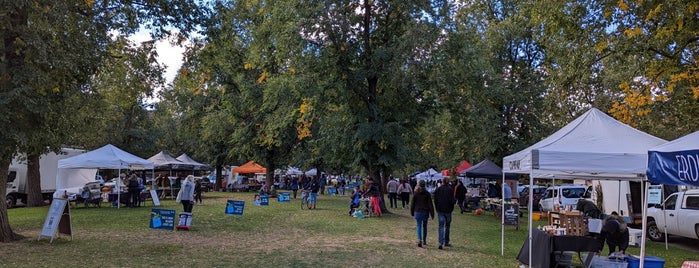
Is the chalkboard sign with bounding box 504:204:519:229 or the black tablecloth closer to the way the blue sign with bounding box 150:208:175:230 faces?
the black tablecloth

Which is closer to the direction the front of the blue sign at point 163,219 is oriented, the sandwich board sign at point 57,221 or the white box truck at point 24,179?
the sandwich board sign

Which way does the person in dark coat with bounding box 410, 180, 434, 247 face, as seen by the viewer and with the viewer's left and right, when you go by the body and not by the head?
facing away from the viewer

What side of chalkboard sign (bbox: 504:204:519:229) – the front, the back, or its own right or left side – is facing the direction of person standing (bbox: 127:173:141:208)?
right

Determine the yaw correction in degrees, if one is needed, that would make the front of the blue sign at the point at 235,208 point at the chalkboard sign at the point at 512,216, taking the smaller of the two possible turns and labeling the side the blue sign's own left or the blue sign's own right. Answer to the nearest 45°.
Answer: approximately 45° to the blue sign's own left

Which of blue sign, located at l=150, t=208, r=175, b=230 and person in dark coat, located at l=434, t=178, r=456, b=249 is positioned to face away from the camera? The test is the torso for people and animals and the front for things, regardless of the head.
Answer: the person in dark coat

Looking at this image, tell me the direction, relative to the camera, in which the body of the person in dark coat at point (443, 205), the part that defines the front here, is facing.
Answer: away from the camera

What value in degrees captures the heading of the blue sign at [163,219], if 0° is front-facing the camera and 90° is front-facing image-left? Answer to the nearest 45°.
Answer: approximately 0°
